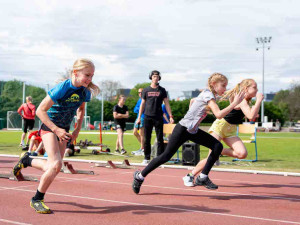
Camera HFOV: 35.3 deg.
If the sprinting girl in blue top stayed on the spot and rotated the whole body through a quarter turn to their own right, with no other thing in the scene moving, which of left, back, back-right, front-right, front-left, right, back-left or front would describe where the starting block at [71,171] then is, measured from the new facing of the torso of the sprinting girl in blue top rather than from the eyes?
back-right

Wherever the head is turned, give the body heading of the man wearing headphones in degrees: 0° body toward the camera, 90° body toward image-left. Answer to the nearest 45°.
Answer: approximately 0°

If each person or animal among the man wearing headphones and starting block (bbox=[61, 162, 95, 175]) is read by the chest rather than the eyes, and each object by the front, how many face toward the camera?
1
